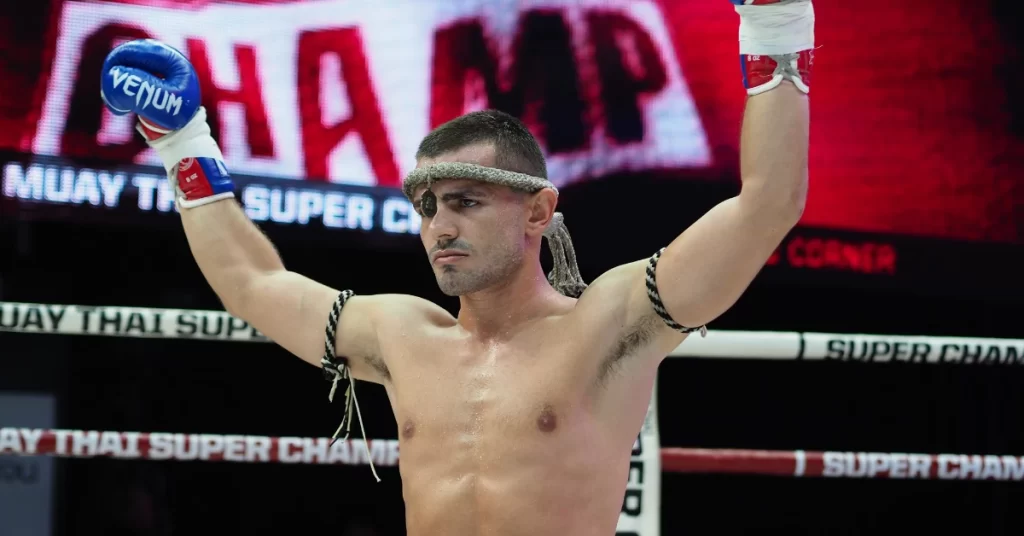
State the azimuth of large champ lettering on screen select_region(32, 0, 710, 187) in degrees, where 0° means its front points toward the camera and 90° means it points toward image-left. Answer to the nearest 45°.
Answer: approximately 0°

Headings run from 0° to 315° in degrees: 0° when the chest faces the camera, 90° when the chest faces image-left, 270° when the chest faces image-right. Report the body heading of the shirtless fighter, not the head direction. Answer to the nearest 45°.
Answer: approximately 45°

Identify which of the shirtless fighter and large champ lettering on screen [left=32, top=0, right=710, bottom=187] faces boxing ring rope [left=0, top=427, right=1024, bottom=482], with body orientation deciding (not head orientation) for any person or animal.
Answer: the large champ lettering on screen

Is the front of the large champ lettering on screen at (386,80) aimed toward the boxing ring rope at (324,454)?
yes

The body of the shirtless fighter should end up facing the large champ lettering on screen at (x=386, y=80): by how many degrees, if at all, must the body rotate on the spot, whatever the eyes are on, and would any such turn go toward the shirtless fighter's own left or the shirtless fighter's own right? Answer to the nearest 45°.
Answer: approximately 135° to the shirtless fighter's own right

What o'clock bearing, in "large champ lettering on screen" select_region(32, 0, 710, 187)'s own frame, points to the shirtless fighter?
The shirtless fighter is roughly at 12 o'clock from the large champ lettering on screen.
